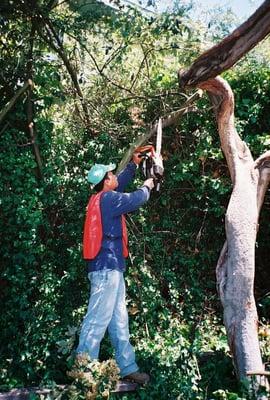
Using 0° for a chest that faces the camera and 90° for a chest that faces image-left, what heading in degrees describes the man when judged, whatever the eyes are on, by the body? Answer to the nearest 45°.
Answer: approximately 270°

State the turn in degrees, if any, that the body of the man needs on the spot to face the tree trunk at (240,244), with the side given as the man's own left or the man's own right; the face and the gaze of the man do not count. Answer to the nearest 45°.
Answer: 0° — they already face it
